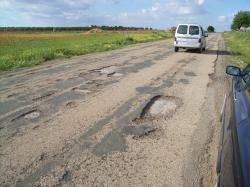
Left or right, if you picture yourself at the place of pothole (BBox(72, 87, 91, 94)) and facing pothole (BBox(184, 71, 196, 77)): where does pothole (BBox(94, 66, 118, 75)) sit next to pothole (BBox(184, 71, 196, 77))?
left

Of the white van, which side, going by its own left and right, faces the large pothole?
back

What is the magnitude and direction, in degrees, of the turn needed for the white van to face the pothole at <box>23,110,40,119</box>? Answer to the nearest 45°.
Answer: approximately 180°

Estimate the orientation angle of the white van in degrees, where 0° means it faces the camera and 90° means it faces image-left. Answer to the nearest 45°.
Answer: approximately 180°

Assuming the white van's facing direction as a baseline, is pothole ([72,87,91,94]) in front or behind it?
behind

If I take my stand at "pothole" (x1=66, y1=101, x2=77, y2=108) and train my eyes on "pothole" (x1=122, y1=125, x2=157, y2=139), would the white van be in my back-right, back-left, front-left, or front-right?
back-left

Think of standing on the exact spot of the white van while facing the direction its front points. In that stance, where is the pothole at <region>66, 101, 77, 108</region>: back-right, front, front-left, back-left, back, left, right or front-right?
back

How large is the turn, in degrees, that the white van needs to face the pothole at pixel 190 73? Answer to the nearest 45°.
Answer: approximately 180°

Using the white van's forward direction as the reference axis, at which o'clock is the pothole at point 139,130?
The pothole is roughly at 6 o'clock from the white van.

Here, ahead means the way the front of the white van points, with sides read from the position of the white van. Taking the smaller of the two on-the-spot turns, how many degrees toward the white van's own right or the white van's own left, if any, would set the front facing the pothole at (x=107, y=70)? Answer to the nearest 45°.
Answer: approximately 180°
